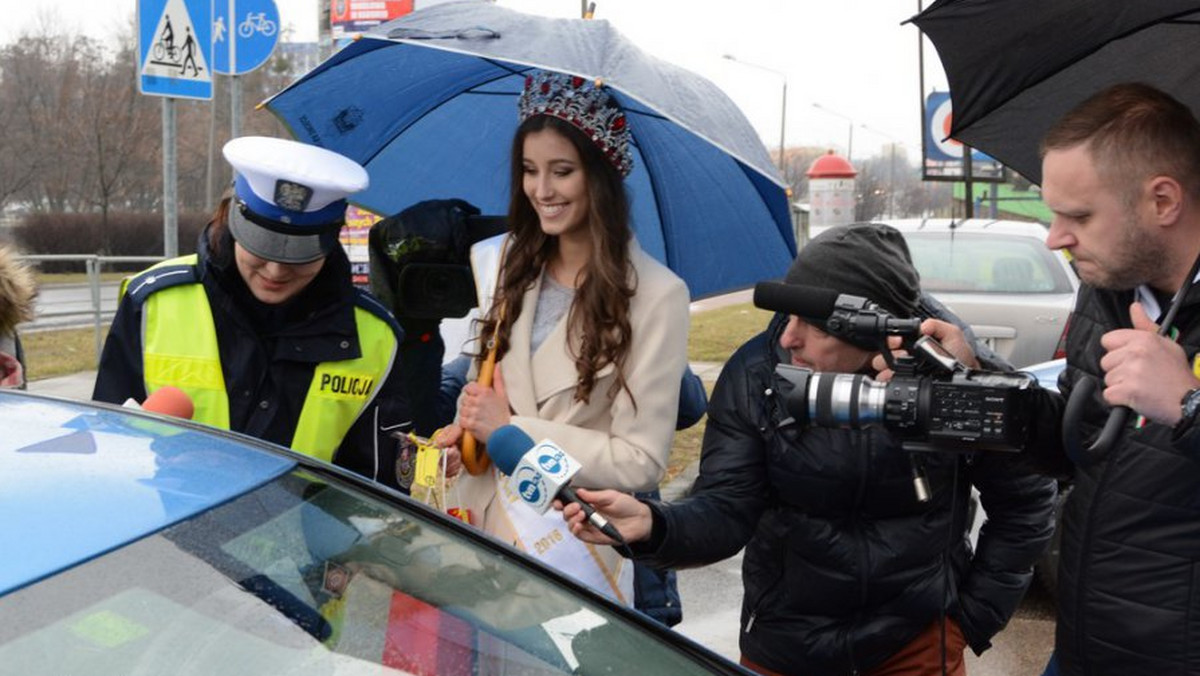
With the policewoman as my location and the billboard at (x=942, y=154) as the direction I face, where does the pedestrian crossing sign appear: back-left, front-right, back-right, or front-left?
front-left

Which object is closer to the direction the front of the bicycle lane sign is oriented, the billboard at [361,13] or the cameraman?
the cameraman

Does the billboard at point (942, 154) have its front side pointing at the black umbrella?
yes

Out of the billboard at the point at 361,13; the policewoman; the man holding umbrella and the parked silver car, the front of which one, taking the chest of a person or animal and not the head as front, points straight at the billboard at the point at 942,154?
the parked silver car

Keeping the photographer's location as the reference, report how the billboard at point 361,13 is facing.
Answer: facing the viewer

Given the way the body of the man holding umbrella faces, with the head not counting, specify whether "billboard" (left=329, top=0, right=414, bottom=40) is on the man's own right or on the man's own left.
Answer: on the man's own right

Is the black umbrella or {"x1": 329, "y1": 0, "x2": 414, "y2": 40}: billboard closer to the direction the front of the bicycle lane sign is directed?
the black umbrella

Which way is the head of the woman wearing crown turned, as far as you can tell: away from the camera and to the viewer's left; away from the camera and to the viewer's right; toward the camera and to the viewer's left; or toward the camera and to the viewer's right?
toward the camera and to the viewer's left

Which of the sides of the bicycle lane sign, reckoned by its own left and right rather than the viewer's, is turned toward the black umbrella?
front

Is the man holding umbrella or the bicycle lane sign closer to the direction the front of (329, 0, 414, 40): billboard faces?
the man holding umbrella

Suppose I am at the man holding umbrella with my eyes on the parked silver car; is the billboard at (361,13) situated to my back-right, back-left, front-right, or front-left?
front-left

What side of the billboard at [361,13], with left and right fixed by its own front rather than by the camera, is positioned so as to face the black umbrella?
front

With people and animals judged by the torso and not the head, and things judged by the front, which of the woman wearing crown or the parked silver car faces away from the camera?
the parked silver car

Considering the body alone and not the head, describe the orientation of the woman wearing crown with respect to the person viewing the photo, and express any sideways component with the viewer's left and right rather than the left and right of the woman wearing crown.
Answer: facing the viewer and to the left of the viewer

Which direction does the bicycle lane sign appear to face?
toward the camera

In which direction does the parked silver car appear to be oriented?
away from the camera

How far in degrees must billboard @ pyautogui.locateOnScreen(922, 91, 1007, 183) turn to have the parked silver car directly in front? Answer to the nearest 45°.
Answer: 0° — it already faces it

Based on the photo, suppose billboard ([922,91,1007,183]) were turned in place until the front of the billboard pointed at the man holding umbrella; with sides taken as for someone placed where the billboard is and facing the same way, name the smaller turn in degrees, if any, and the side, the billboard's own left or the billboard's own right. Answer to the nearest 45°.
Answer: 0° — it already faces them

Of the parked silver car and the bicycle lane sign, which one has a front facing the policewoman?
the bicycle lane sign

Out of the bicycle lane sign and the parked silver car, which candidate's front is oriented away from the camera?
the parked silver car

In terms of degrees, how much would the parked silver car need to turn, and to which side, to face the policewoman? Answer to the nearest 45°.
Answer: approximately 180°
